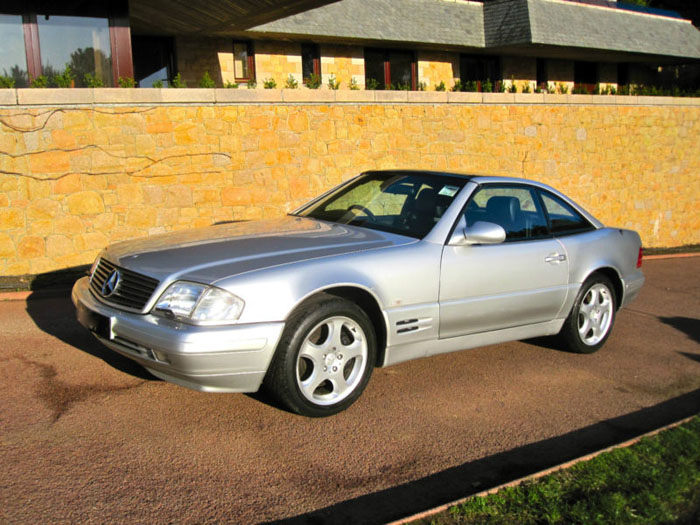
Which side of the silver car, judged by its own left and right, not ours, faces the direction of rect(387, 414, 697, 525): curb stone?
left

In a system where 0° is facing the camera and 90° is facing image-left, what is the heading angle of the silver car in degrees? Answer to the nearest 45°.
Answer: approximately 45°
